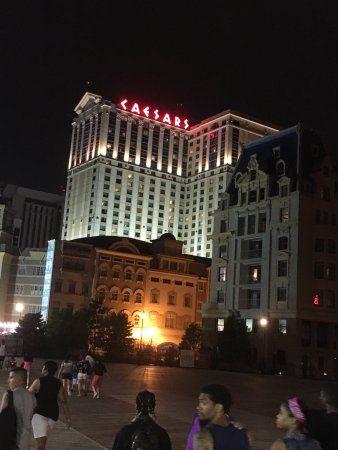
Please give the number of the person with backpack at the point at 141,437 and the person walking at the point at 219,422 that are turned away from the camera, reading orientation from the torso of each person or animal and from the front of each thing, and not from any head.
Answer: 1

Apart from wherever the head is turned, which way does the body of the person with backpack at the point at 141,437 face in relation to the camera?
away from the camera

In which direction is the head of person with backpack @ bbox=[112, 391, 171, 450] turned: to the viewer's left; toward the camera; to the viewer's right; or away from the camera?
away from the camera

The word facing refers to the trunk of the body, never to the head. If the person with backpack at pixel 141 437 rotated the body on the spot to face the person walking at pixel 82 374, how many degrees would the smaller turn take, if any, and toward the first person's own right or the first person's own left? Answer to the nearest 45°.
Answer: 0° — they already face them

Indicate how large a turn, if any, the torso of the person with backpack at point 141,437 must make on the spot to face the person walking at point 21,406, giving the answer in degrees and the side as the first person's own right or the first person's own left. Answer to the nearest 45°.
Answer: approximately 45° to the first person's own left

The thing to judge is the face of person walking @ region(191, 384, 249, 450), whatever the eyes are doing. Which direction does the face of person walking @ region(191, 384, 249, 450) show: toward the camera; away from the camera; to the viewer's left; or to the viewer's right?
to the viewer's left
